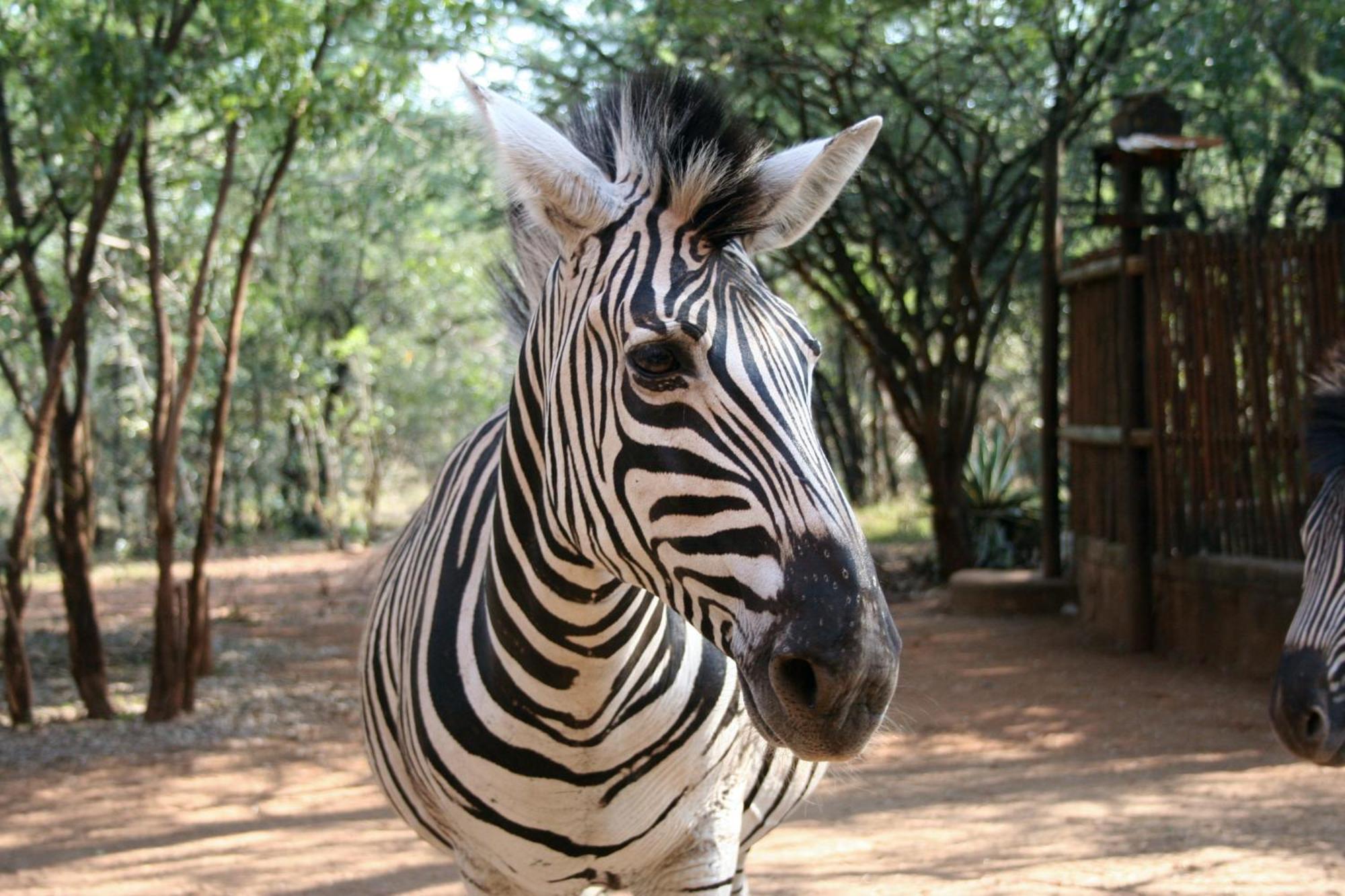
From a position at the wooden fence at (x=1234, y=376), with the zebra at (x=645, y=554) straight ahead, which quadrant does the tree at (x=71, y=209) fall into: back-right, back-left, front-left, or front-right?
front-right

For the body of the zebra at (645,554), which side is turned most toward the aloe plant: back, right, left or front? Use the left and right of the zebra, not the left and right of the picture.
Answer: back

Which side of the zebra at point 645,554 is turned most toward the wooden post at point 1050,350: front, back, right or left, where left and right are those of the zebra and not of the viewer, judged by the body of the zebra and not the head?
back

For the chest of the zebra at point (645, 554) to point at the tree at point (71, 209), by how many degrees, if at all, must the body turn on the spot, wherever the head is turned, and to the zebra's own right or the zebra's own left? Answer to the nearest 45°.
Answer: approximately 135° to the zebra's own right

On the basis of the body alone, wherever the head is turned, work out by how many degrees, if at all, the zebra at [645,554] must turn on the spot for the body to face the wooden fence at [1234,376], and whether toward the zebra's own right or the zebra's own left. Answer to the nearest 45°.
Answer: approximately 135° to the zebra's own left

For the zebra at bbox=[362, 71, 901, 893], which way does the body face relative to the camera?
toward the camera
